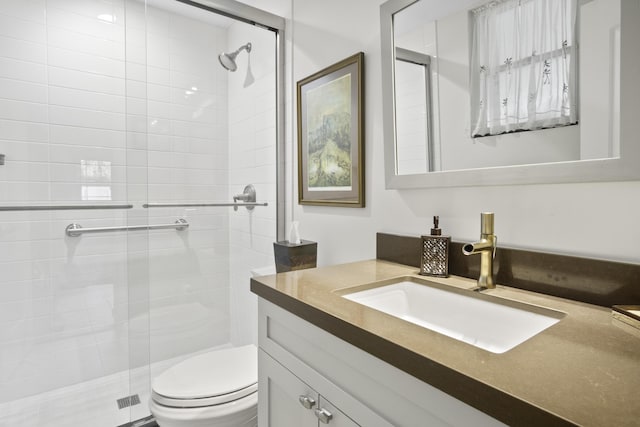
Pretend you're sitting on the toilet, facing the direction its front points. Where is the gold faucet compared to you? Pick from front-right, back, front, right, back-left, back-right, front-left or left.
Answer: left

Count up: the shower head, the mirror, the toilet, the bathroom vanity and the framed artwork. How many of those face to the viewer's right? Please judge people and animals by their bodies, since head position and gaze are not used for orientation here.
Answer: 0

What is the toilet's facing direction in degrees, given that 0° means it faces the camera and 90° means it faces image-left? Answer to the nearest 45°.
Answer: approximately 45°

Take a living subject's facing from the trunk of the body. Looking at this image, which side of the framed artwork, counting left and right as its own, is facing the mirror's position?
left

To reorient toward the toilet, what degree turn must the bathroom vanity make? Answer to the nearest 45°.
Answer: approximately 90° to its right

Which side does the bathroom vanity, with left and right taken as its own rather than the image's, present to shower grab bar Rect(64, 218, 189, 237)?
right

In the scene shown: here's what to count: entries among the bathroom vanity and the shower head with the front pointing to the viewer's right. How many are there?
0

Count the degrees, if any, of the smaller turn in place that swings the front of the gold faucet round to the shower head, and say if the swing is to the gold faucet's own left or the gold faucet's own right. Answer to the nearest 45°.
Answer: approximately 90° to the gold faucet's own right

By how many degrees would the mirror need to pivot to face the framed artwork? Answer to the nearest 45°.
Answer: approximately 90° to its right

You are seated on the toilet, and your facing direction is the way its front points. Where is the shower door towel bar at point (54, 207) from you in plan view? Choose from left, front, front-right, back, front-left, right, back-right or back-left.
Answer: right

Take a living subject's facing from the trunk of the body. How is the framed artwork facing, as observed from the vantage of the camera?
facing the viewer and to the left of the viewer
